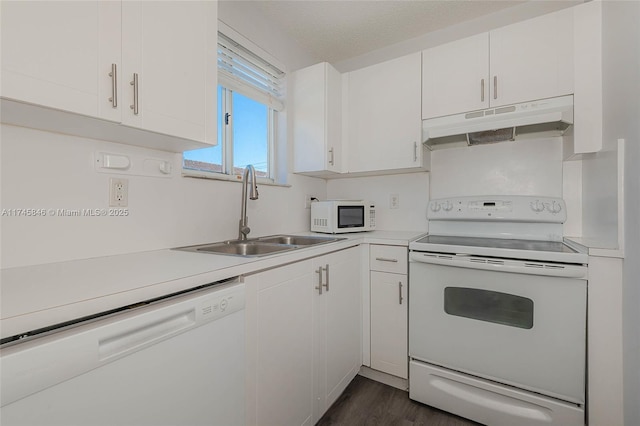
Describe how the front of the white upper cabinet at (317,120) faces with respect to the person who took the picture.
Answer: facing the viewer and to the right of the viewer

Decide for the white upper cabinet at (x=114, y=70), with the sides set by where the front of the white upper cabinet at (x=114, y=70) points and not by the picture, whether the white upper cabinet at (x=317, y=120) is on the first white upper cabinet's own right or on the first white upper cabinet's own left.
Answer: on the first white upper cabinet's own left

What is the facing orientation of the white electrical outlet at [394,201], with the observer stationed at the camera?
facing the viewer

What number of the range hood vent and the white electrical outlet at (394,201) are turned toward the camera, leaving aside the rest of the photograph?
2

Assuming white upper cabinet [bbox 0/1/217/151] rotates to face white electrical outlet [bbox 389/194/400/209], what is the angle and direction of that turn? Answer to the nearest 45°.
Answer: approximately 45° to its left

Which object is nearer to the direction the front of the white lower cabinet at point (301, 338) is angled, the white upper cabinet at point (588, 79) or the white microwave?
the white upper cabinet

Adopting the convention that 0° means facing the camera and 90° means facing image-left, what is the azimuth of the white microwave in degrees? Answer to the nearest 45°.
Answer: approximately 315°

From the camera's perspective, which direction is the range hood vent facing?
toward the camera

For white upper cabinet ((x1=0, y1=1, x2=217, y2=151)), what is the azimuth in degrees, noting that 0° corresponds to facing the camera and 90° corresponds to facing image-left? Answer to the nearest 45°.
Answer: approximately 315°

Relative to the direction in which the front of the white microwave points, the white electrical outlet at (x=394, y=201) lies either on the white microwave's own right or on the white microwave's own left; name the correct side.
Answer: on the white microwave's own left
